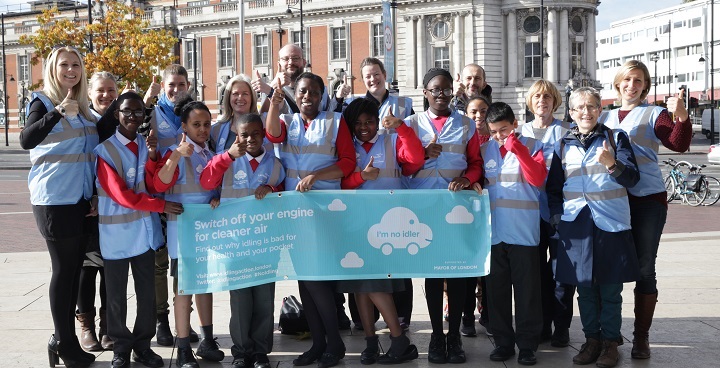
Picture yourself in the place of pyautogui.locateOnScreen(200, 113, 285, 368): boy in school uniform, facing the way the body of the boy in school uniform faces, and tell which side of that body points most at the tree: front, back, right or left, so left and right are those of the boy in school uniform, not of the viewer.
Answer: back

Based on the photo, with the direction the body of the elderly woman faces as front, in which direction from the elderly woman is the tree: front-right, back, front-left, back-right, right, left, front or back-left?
back-right

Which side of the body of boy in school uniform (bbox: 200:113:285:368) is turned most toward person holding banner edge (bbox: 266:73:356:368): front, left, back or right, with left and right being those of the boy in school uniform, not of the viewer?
left

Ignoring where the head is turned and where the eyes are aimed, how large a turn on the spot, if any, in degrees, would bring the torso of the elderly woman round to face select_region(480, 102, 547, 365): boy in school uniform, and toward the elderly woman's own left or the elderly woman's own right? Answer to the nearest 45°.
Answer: approximately 90° to the elderly woman's own right

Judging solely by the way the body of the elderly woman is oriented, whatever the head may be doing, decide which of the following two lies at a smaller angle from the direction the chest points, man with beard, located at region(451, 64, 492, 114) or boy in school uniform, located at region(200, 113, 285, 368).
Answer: the boy in school uniform

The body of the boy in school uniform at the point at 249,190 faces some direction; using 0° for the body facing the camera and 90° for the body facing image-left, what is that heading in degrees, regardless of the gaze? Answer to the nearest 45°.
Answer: approximately 0°

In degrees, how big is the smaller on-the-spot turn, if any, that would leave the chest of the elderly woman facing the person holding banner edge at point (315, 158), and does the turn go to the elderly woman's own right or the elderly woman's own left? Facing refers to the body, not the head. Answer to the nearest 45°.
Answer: approximately 90° to the elderly woman's own right
